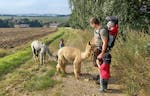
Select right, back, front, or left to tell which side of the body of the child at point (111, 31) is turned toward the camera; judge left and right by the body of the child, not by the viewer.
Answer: left

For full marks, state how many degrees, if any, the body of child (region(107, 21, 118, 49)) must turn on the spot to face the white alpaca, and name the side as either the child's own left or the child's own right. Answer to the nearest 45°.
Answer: approximately 45° to the child's own right
